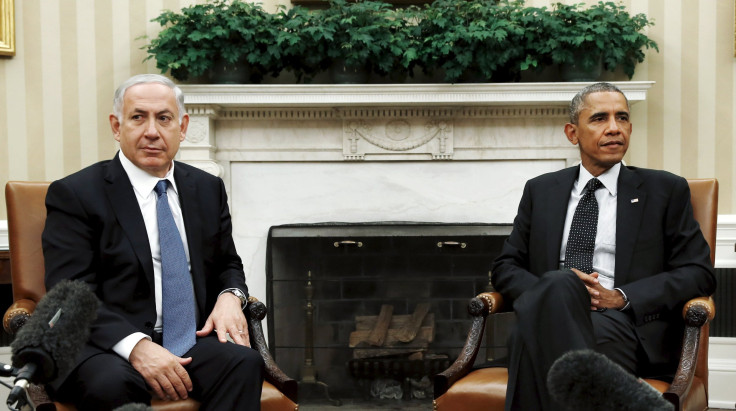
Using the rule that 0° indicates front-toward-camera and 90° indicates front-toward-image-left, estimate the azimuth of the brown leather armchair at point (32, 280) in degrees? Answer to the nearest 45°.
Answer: approximately 315°

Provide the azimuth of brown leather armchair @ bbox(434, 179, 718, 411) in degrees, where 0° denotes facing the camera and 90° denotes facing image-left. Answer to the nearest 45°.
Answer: approximately 45°

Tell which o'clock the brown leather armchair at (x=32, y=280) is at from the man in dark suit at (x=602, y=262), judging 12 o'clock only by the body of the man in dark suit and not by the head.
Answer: The brown leather armchair is roughly at 1 o'clock from the man in dark suit.

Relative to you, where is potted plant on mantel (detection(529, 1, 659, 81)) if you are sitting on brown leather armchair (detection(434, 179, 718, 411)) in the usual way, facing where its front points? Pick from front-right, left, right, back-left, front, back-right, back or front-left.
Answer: back-right

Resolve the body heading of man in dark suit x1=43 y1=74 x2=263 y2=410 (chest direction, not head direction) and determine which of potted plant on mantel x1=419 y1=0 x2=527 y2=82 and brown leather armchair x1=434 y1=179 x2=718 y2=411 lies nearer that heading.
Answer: the brown leather armchair

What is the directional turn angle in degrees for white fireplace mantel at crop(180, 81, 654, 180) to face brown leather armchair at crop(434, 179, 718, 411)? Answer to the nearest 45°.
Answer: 0° — it already faces it
